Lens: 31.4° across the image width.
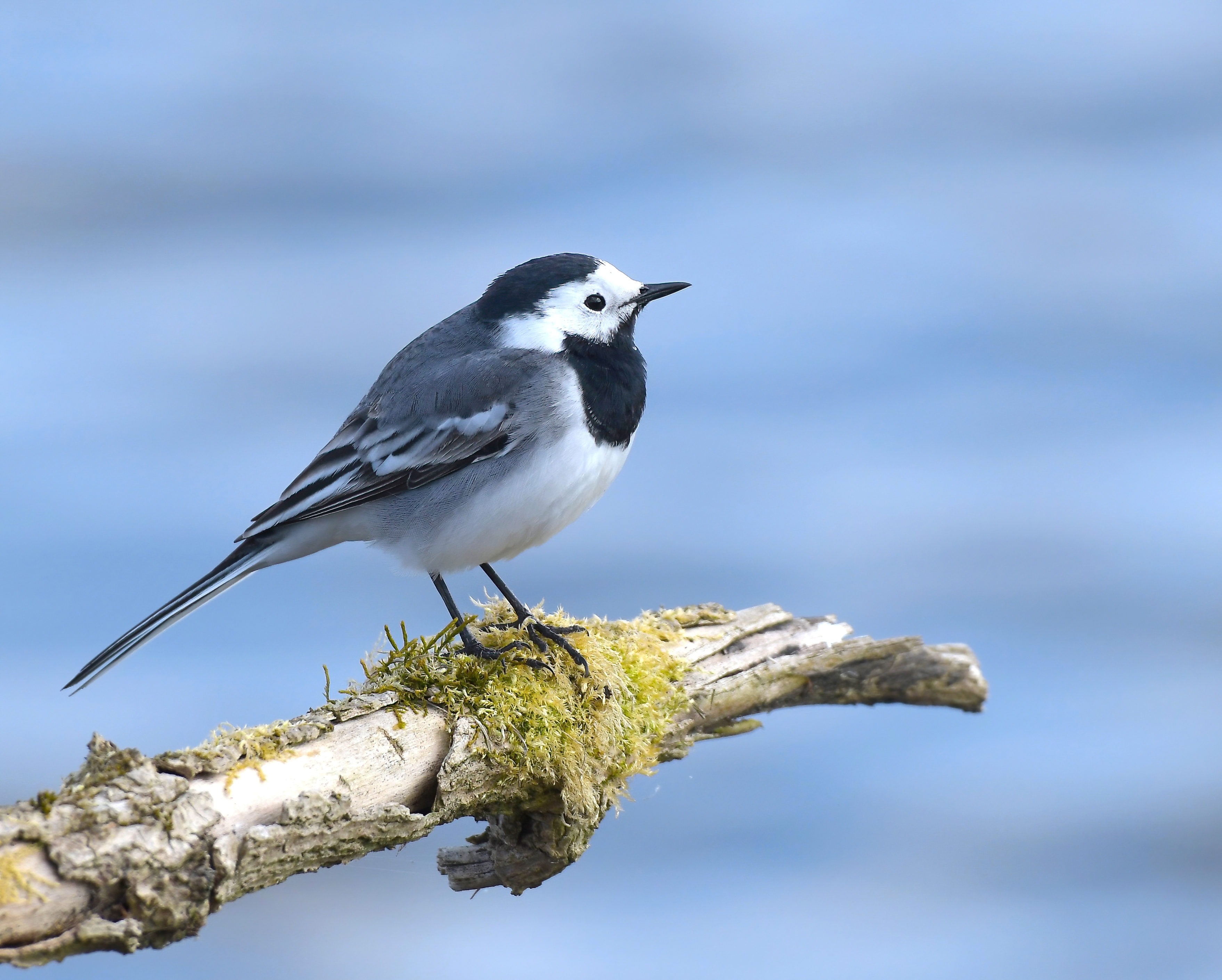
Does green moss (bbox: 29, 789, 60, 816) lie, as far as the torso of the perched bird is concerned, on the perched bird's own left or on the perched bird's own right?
on the perched bird's own right

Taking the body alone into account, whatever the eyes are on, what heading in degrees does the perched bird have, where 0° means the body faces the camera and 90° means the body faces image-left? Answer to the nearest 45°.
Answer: approximately 270°
